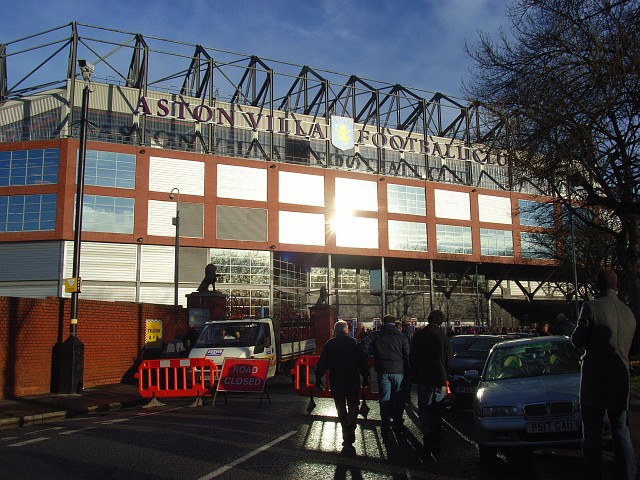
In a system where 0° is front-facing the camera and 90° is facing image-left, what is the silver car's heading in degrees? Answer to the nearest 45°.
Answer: approximately 0°

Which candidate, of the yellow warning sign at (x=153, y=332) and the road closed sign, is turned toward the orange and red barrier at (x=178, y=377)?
the yellow warning sign

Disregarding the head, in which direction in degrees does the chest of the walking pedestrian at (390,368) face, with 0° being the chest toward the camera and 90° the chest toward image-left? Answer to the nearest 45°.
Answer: approximately 180°

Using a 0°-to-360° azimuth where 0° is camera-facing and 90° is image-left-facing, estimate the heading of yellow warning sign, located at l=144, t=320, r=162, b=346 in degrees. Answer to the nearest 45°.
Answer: approximately 0°

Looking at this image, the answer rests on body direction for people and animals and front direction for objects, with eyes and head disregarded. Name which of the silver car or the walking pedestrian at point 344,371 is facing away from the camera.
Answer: the walking pedestrian

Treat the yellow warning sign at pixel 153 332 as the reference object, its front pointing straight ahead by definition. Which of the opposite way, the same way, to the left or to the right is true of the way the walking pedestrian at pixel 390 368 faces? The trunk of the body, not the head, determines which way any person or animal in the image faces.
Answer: the opposite way

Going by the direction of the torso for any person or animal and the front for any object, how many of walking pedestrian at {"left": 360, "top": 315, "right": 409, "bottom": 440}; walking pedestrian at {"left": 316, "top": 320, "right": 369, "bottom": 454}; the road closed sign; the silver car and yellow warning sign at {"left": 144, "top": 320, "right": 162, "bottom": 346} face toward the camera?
3

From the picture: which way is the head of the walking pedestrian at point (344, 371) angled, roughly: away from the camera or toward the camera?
away from the camera

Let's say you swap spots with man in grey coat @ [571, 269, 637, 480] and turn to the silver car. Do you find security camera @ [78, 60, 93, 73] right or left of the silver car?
left

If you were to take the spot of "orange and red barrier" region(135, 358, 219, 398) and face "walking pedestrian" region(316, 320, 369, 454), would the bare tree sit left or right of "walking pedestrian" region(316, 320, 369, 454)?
left

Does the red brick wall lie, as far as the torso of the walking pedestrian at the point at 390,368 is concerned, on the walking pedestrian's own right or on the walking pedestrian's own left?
on the walking pedestrian's own left
